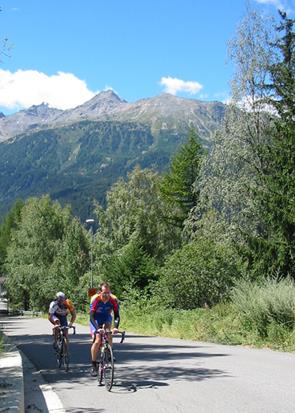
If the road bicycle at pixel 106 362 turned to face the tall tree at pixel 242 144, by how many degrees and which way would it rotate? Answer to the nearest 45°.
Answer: approximately 180°

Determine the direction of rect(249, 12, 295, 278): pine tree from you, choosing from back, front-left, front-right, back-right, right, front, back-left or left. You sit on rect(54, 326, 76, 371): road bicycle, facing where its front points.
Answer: back-left

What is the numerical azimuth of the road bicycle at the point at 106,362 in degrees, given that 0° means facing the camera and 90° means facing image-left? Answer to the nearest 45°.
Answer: approximately 0°

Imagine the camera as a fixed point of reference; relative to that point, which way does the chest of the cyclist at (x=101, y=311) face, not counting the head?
toward the camera

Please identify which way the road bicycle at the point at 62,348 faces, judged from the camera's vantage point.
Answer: facing the viewer

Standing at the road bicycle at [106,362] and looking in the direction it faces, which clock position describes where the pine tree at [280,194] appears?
The pine tree is roughly at 7 o'clock from the road bicycle.

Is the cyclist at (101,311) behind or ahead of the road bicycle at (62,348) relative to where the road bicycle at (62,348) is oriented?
ahead

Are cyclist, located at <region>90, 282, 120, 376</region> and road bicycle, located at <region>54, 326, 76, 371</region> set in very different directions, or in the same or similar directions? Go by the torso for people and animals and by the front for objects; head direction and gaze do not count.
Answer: same or similar directions

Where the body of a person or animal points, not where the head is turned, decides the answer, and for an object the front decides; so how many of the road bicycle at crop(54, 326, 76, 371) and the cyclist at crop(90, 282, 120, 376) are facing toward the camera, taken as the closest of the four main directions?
2
